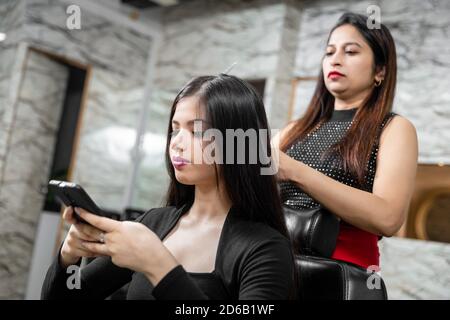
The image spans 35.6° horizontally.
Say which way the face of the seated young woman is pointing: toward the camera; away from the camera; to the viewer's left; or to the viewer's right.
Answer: to the viewer's left

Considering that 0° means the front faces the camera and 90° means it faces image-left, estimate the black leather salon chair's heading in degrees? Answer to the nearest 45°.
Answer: approximately 45°

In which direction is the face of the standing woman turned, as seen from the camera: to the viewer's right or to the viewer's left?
to the viewer's left

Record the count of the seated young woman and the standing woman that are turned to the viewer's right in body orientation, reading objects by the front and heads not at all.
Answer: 0

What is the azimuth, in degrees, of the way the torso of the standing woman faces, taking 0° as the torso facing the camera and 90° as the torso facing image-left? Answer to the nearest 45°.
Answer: approximately 45°

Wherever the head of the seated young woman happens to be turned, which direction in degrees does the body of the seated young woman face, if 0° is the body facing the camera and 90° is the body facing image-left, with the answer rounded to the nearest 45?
approximately 45°
